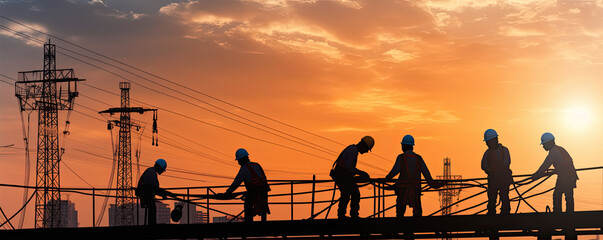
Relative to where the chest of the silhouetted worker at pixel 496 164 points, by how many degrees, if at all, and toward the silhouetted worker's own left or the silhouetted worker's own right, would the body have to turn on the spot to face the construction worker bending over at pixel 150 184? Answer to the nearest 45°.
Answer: approximately 45° to the silhouetted worker's own right

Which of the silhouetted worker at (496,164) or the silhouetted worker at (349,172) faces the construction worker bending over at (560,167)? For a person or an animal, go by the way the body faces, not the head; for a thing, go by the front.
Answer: the silhouetted worker at (349,172)

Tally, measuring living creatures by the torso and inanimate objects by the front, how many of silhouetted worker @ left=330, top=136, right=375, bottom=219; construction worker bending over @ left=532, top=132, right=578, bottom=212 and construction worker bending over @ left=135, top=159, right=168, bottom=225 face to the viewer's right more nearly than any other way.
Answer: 2

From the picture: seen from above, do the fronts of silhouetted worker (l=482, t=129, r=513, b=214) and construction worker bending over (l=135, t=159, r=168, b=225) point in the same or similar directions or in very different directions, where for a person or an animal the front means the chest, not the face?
very different directions

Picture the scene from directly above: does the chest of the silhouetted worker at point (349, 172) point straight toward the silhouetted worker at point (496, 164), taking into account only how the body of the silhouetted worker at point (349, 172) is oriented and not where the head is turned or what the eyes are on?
yes

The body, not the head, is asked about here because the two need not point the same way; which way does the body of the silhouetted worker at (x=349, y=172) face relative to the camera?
to the viewer's right

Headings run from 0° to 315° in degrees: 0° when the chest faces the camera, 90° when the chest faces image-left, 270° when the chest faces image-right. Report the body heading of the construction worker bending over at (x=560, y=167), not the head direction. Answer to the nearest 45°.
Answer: approximately 90°

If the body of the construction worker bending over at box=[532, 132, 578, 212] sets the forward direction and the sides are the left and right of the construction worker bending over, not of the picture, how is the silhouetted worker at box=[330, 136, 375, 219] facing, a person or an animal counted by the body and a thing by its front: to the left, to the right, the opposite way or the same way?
the opposite way

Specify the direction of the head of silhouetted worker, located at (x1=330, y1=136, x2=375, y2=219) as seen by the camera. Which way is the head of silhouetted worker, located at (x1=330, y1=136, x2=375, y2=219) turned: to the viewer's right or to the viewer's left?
to the viewer's right

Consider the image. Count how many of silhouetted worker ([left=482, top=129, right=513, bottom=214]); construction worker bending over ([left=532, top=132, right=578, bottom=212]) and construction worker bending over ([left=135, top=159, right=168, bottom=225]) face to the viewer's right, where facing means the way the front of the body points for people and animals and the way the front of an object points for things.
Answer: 1

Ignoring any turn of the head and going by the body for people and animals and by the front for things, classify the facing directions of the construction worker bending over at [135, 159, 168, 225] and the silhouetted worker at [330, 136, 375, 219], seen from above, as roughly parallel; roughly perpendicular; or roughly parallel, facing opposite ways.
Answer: roughly parallel

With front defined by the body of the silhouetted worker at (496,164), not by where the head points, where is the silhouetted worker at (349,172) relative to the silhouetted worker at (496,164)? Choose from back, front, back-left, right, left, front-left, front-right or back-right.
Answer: front-right

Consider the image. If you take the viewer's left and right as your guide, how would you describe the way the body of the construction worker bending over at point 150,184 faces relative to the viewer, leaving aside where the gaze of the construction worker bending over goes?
facing to the right of the viewer
